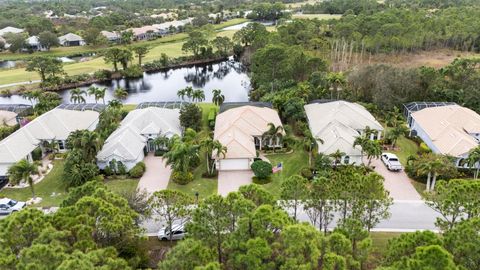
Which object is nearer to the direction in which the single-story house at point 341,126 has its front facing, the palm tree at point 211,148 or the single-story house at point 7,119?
the palm tree

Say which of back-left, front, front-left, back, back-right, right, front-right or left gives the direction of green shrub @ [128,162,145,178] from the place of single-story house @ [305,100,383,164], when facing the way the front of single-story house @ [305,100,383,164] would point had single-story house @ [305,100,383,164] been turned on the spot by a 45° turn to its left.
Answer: right

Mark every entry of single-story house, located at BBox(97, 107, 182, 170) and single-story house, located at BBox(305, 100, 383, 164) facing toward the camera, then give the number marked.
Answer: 2

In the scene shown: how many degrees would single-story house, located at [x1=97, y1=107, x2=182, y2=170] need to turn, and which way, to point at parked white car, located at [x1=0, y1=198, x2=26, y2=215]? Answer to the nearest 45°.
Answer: approximately 45° to its right

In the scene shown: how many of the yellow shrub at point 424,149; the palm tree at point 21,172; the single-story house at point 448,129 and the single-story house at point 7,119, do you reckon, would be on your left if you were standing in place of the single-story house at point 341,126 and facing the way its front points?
2

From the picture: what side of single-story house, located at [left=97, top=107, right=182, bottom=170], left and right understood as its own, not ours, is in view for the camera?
front

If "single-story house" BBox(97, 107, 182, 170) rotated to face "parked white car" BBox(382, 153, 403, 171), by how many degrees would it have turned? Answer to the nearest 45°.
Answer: approximately 45° to its left

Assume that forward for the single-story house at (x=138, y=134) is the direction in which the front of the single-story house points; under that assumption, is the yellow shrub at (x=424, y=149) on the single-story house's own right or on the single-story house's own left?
on the single-story house's own left

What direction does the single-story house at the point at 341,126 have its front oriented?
toward the camera

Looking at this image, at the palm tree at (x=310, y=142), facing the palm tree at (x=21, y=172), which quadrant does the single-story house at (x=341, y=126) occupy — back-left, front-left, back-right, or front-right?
back-right

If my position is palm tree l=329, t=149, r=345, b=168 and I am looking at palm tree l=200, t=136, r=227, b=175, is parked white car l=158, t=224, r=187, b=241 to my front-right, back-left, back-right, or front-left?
front-left

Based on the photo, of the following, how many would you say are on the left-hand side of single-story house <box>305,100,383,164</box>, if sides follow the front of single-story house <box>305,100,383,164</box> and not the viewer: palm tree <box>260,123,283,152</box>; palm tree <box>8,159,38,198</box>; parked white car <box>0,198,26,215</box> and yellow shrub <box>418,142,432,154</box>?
1

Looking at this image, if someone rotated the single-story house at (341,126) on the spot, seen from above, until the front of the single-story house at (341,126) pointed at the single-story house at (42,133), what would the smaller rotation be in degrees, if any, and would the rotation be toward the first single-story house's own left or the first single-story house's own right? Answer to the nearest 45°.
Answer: approximately 90° to the first single-story house's own right

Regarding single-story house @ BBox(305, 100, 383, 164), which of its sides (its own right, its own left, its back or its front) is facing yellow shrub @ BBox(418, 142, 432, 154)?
left

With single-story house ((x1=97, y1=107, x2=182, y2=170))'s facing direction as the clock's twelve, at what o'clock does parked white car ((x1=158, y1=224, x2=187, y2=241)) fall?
The parked white car is roughly at 12 o'clock from the single-story house.

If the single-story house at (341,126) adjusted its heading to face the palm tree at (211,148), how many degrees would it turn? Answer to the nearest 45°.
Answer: approximately 45° to its right
